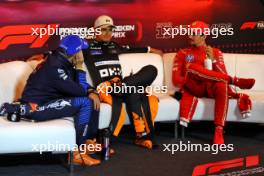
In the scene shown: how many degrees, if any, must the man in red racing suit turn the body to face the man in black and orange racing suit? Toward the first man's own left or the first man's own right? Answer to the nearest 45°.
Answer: approximately 90° to the first man's own right

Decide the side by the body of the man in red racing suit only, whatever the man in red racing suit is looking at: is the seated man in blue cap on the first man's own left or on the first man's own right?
on the first man's own right

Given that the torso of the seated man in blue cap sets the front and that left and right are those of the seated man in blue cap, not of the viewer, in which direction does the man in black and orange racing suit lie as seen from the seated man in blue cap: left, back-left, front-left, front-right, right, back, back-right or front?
front-left

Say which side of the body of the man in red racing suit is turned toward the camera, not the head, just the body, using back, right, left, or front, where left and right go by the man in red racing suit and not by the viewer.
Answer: front

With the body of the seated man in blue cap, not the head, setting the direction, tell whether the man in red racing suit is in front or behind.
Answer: in front

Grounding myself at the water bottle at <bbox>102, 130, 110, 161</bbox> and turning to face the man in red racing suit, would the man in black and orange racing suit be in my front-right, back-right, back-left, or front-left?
front-left

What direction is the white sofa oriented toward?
toward the camera
